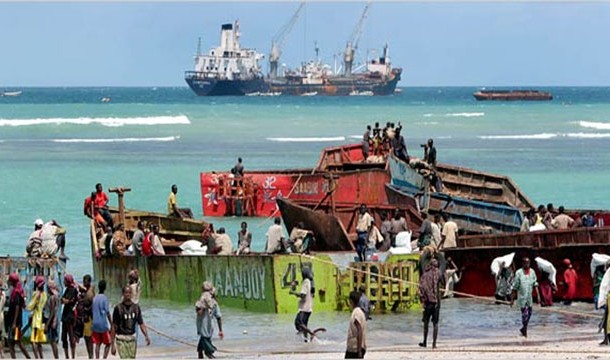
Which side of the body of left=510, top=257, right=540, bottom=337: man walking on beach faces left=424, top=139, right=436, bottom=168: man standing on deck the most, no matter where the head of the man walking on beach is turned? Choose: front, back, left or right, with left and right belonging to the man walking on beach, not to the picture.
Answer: back

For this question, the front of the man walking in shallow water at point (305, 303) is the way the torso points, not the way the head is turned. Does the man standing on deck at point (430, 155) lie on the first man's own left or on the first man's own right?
on the first man's own right

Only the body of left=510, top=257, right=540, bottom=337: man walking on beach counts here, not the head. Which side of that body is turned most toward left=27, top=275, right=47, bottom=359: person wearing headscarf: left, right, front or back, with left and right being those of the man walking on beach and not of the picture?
right

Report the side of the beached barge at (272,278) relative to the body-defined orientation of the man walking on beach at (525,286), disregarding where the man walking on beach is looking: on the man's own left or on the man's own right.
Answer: on the man's own right

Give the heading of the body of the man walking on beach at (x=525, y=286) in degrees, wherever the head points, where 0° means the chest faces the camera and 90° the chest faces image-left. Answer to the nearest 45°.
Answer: approximately 0°
